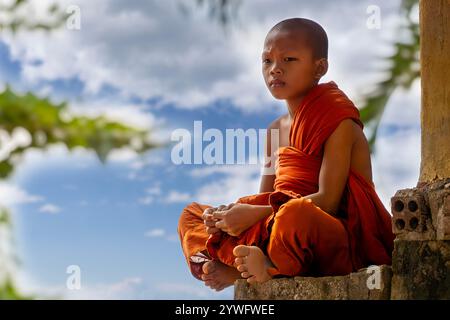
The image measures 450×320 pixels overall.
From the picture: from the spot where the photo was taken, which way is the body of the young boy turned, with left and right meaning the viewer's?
facing the viewer and to the left of the viewer
